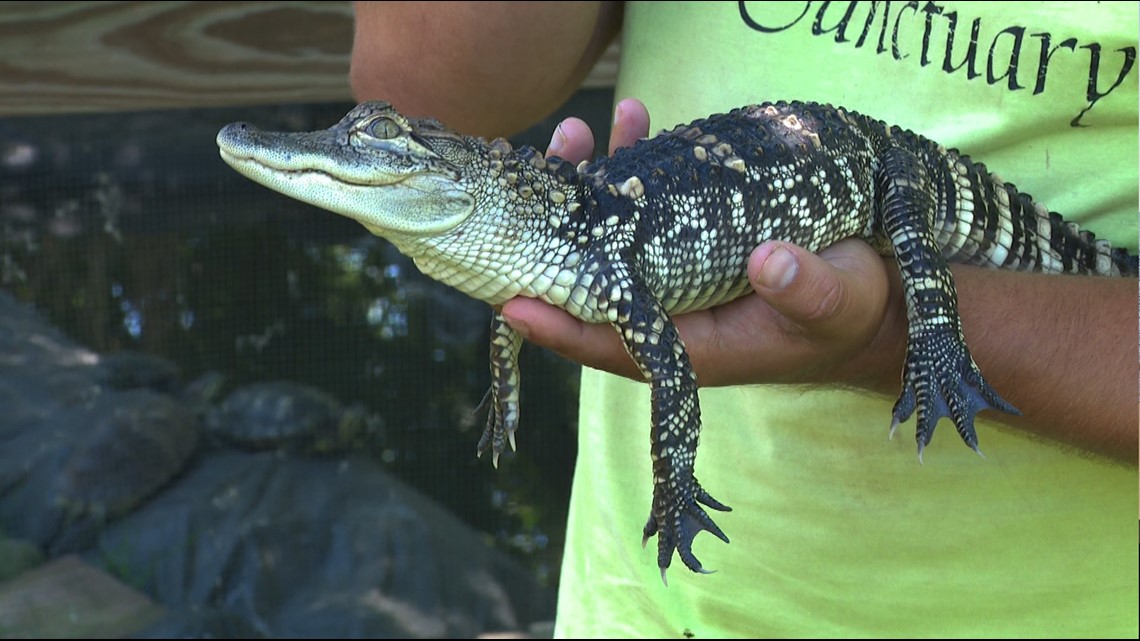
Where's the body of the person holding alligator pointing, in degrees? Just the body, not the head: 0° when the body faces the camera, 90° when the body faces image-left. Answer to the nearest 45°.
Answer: approximately 0°
